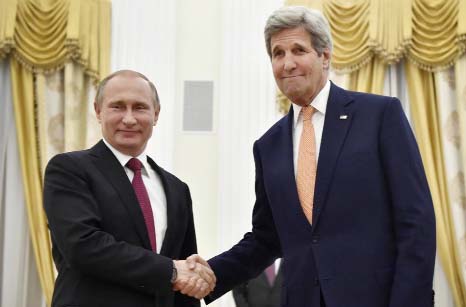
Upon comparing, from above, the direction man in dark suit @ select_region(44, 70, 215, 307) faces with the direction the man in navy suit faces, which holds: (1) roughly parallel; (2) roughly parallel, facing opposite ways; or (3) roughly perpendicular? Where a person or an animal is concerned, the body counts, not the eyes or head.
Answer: roughly perpendicular

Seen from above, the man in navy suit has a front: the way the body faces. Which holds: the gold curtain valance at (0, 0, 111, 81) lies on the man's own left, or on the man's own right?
on the man's own right

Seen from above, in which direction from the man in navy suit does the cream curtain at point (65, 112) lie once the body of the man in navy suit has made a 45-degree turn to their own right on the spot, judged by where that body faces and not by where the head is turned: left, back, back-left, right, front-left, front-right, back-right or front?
front-right

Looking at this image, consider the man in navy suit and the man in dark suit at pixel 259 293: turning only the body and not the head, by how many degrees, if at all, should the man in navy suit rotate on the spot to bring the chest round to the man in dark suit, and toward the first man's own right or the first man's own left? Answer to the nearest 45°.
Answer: approximately 135° to the first man's own right

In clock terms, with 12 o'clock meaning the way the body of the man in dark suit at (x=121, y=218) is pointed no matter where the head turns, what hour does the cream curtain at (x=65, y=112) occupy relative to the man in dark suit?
The cream curtain is roughly at 7 o'clock from the man in dark suit.

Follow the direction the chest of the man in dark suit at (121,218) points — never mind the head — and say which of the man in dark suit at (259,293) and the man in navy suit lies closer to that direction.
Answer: the man in navy suit

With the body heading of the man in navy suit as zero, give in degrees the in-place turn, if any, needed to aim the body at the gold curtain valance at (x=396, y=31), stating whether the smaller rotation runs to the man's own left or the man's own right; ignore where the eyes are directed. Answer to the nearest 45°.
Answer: approximately 135° to the man's own right

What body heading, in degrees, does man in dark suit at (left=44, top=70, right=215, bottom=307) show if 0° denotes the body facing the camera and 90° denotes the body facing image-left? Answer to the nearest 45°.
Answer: approximately 315°

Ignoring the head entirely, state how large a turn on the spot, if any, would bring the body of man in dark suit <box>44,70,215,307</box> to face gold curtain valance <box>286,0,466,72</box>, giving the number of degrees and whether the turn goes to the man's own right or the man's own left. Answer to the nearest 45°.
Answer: approximately 90° to the man's own left

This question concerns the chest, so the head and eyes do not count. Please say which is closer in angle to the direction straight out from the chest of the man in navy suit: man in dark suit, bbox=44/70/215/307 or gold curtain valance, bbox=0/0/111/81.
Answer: the man in dark suit

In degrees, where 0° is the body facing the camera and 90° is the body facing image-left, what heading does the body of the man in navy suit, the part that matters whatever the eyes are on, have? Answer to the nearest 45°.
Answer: approximately 45°

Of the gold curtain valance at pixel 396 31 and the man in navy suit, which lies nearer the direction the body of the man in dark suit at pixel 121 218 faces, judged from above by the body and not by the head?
the man in navy suit
